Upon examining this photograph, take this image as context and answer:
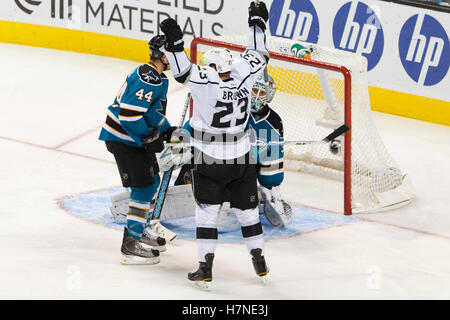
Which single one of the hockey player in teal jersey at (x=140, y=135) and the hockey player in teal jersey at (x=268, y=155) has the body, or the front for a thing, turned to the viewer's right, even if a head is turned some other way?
the hockey player in teal jersey at (x=140, y=135)

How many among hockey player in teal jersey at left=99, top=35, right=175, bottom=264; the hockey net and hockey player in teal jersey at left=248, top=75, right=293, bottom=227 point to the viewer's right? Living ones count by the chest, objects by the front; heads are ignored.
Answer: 1

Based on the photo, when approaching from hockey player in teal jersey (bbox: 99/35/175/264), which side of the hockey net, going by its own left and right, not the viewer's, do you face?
front

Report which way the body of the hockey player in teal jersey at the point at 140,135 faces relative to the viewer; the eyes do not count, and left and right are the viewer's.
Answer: facing to the right of the viewer

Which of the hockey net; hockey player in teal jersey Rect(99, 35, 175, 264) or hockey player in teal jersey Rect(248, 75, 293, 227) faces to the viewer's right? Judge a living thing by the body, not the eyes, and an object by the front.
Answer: hockey player in teal jersey Rect(99, 35, 175, 264)

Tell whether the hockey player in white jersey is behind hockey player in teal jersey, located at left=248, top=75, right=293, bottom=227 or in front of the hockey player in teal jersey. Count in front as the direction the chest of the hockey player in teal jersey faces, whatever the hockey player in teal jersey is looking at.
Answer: in front

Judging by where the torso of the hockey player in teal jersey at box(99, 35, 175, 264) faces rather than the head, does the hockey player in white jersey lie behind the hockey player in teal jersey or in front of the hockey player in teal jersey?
in front

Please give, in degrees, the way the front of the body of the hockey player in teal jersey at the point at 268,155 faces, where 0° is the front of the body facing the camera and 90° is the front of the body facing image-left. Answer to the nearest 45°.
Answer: approximately 45°

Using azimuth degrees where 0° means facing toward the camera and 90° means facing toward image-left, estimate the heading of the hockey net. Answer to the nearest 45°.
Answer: approximately 45°

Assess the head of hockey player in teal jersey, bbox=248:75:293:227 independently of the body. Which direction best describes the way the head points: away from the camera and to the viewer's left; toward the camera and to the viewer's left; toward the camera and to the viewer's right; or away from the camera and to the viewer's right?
toward the camera and to the viewer's left

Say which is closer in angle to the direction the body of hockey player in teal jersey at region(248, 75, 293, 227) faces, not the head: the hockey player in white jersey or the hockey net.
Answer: the hockey player in white jersey

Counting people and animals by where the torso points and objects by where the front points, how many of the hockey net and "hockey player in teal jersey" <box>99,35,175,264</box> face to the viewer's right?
1
